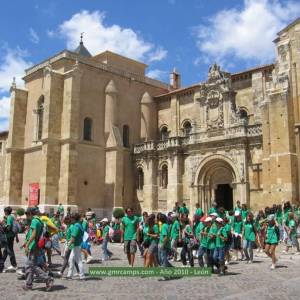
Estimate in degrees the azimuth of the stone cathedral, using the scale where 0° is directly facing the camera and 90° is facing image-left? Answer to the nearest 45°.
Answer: approximately 45°
